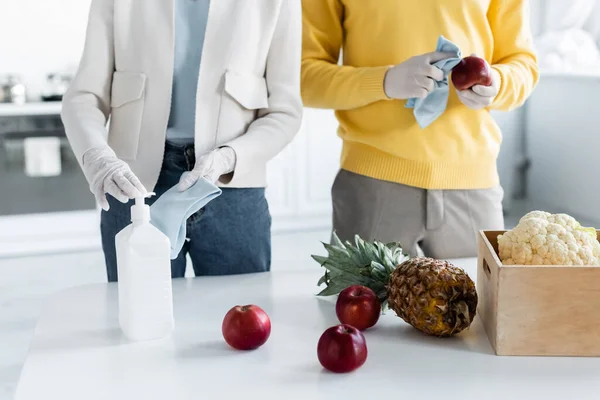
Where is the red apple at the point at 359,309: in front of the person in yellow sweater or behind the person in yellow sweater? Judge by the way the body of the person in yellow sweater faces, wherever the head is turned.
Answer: in front

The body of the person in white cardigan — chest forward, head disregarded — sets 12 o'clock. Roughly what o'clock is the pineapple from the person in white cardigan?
The pineapple is roughly at 11 o'clock from the person in white cardigan.

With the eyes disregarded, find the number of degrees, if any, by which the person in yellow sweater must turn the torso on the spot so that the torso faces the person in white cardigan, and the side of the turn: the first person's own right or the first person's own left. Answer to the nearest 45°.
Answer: approximately 45° to the first person's own right

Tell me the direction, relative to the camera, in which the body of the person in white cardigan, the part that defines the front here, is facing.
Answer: toward the camera

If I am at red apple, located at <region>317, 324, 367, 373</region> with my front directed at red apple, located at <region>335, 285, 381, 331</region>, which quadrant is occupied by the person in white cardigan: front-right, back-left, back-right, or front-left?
front-left

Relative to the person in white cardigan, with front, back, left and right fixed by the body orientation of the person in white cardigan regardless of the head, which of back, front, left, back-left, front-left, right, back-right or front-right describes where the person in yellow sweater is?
left

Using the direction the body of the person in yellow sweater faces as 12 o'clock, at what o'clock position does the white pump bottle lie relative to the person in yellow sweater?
The white pump bottle is roughly at 1 o'clock from the person in yellow sweater.

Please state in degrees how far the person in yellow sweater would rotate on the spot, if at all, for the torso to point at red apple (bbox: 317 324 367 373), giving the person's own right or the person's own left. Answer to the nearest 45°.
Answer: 0° — they already face it

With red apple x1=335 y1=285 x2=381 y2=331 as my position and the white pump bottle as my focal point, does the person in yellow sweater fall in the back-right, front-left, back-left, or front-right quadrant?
back-right

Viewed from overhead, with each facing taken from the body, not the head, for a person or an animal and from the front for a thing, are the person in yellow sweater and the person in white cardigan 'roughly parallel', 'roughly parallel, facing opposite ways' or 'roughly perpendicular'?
roughly parallel

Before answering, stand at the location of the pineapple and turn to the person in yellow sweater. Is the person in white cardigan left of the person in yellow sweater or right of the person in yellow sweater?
left

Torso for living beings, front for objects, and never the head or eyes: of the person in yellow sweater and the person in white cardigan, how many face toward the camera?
2

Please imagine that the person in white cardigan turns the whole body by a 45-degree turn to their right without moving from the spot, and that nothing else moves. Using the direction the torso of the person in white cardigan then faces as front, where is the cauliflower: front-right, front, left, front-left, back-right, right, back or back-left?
left
